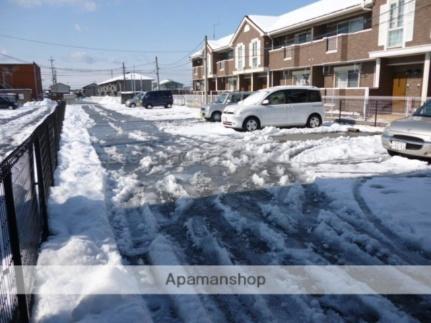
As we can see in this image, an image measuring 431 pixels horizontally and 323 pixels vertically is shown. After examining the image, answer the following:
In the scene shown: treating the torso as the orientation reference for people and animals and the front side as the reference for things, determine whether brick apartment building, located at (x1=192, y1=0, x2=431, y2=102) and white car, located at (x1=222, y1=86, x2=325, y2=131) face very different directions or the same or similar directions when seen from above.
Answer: same or similar directions

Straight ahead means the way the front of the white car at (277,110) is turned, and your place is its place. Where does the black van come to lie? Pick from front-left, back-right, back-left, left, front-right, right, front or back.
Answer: right

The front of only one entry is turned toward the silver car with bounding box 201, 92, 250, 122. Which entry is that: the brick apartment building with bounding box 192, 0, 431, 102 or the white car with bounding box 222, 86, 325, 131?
the brick apartment building

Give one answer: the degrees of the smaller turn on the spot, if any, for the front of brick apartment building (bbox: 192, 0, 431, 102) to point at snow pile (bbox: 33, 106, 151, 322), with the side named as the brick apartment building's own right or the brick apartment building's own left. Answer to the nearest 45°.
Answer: approximately 45° to the brick apartment building's own left

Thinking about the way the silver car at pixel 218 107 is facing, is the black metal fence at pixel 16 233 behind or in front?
in front

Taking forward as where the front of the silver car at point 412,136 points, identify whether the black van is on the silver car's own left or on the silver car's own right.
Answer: on the silver car's own right

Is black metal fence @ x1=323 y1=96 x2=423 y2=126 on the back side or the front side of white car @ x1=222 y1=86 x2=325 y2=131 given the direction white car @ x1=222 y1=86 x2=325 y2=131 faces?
on the back side

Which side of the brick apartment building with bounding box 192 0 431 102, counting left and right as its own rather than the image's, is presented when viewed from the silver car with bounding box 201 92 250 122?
front

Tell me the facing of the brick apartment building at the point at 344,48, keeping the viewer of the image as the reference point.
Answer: facing the viewer and to the left of the viewer

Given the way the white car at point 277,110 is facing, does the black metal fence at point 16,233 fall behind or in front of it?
in front
